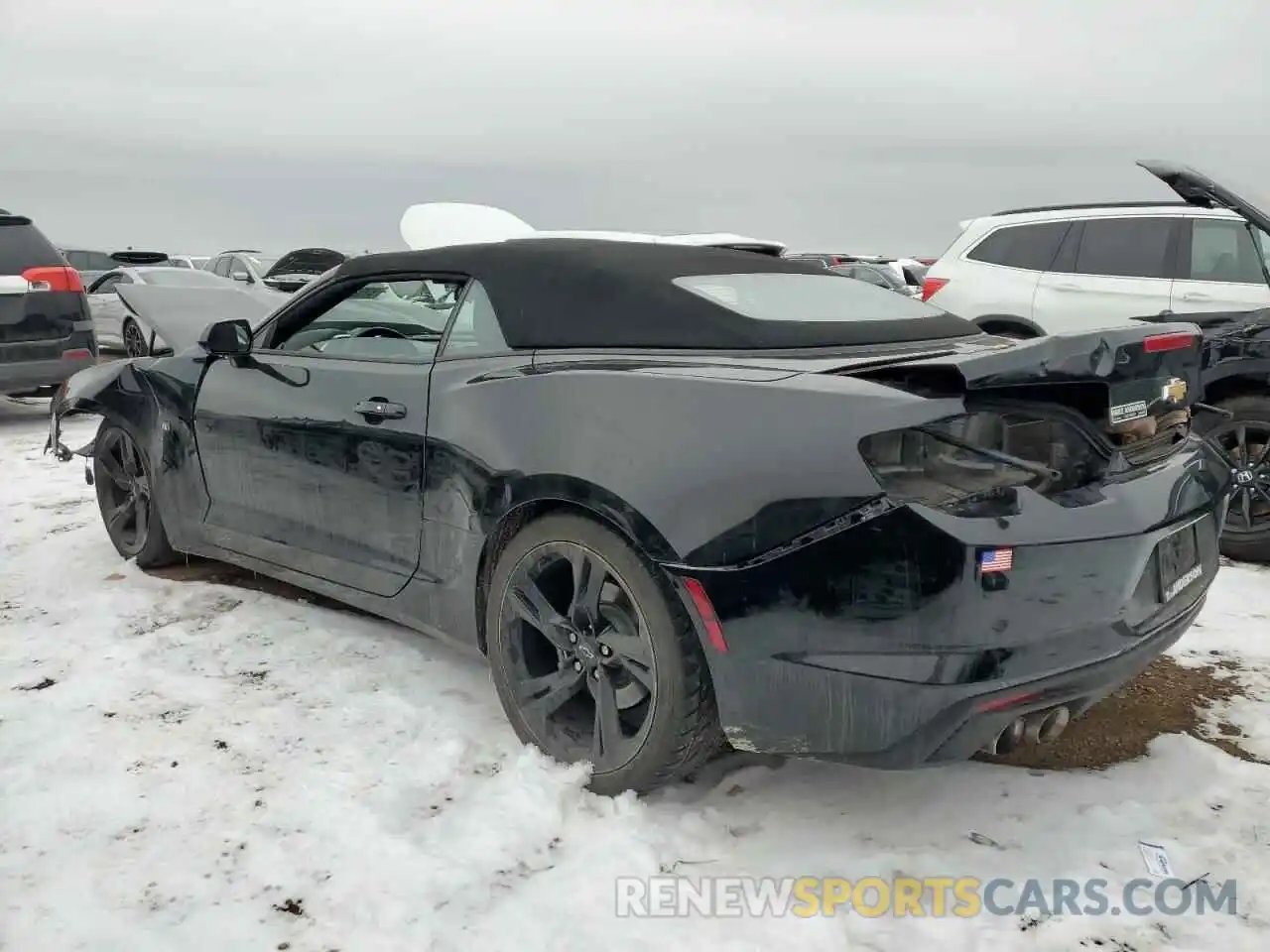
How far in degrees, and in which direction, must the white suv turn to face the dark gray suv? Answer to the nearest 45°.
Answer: approximately 180°

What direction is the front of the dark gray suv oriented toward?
away from the camera

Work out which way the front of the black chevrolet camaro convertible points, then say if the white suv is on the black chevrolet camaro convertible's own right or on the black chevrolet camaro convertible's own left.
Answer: on the black chevrolet camaro convertible's own right

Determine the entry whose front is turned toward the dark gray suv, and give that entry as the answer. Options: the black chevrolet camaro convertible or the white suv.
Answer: the black chevrolet camaro convertible

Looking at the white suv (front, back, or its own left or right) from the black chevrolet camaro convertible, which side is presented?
right

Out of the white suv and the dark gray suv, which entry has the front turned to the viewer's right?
the white suv

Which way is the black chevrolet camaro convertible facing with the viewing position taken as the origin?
facing away from the viewer and to the left of the viewer

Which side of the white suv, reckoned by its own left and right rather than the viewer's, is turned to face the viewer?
right

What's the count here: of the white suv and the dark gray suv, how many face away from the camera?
1

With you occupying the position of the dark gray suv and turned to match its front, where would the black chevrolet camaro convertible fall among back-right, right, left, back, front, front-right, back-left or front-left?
back

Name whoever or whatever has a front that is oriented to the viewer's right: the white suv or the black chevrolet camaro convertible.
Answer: the white suv
